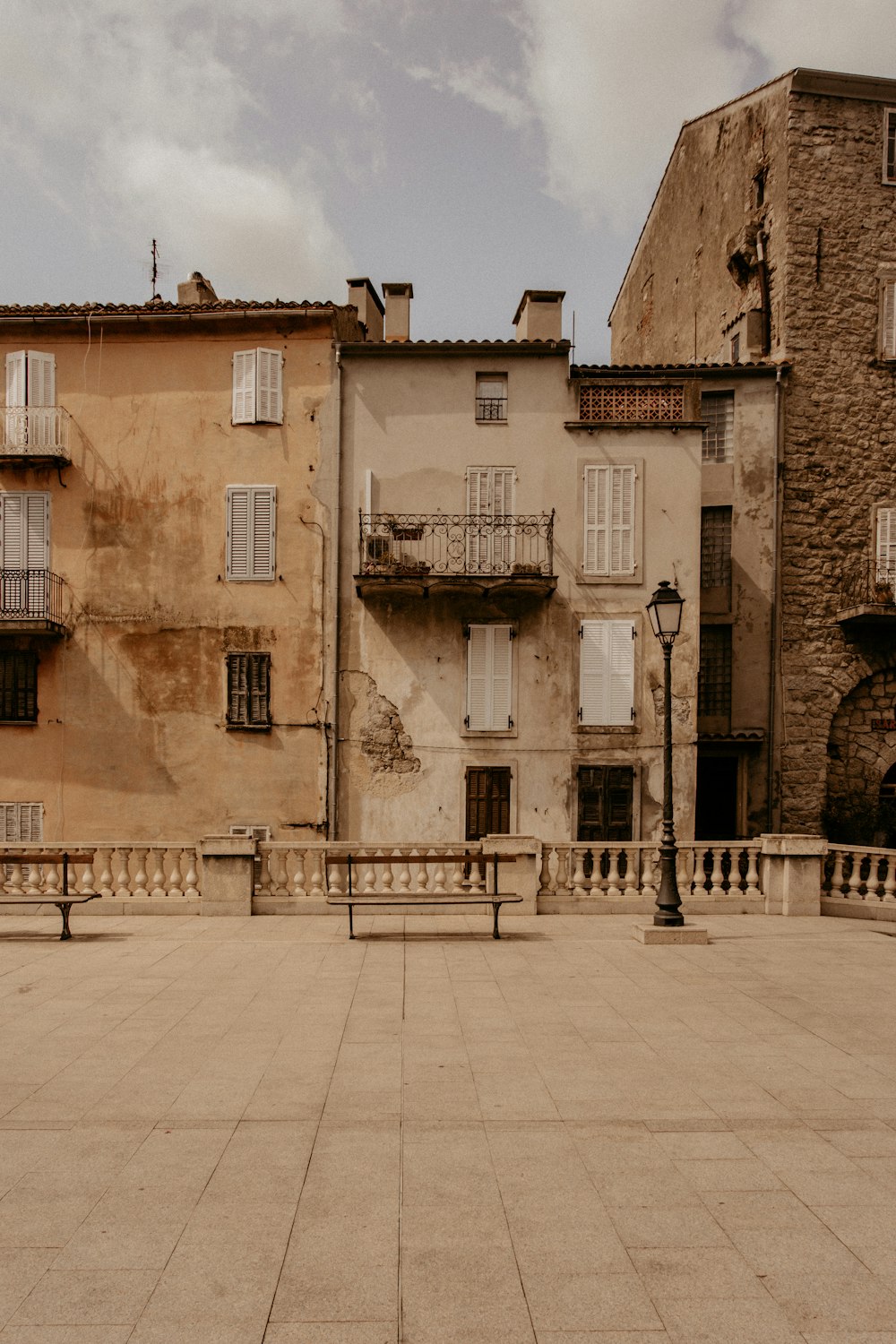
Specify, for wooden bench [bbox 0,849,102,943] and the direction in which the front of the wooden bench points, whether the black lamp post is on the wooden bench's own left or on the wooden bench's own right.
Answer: on the wooden bench's own left

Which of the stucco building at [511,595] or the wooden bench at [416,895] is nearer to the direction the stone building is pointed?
the wooden bench

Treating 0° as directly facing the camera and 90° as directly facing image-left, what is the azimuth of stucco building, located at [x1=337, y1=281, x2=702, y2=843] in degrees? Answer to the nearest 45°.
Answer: approximately 0°

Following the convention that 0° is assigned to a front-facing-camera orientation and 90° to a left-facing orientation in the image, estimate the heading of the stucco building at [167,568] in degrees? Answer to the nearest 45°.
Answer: approximately 0°

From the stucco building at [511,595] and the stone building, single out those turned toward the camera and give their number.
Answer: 2

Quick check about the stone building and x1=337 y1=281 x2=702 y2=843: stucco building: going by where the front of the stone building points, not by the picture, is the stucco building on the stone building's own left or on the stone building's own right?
on the stone building's own right
